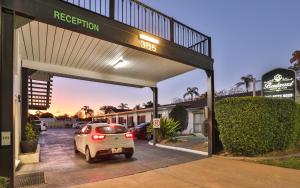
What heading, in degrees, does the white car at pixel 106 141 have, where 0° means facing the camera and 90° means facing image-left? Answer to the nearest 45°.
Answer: approximately 135°

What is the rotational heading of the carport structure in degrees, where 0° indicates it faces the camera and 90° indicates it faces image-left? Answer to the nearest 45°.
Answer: approximately 315°

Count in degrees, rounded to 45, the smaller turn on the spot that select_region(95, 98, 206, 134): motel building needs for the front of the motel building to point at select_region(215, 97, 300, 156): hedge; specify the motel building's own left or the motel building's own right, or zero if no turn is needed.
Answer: approximately 45° to the motel building's own left

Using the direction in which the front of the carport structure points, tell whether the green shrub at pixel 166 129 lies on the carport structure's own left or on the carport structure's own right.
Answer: on the carport structure's own left

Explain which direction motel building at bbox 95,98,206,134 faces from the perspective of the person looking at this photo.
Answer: facing the viewer and to the left of the viewer

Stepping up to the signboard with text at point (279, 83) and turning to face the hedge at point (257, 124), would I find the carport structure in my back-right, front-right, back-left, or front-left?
front-right

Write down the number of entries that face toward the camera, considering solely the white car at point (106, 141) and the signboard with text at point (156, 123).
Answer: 1

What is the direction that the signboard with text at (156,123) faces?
toward the camera

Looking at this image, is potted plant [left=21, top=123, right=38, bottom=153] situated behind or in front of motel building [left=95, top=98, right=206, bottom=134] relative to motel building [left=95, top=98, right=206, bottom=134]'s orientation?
in front
